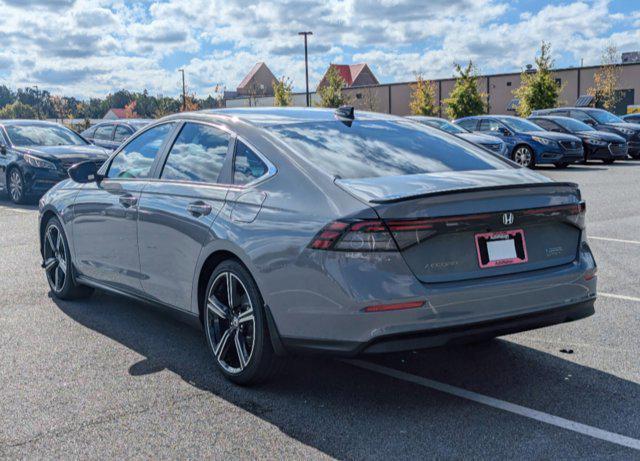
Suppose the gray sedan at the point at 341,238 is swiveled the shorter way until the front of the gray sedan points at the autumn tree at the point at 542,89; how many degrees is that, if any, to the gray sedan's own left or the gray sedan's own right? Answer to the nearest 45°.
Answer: approximately 45° to the gray sedan's own right

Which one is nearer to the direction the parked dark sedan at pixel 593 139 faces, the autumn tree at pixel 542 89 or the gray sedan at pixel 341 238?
the gray sedan

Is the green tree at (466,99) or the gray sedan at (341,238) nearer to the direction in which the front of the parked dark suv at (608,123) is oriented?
the gray sedan

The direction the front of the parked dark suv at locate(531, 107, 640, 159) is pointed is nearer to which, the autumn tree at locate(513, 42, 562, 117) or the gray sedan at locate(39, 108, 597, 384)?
the gray sedan

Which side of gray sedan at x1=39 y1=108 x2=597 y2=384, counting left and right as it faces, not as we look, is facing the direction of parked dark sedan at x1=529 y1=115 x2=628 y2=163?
right

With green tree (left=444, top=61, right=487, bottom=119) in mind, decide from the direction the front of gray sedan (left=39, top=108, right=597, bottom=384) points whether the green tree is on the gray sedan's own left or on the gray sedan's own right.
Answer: on the gray sedan's own right

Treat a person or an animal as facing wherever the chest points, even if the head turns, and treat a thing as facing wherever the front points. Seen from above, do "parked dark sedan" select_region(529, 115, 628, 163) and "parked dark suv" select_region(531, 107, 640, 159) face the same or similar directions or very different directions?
same or similar directions

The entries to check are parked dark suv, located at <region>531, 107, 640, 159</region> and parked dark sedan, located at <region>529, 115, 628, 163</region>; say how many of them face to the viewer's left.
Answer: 0

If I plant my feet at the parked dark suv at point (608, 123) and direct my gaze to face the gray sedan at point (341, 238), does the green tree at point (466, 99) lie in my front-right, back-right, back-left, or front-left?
back-right

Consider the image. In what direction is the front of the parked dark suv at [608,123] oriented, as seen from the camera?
facing the viewer and to the right of the viewer

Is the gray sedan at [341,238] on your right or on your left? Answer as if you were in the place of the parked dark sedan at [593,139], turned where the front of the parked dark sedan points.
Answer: on your right

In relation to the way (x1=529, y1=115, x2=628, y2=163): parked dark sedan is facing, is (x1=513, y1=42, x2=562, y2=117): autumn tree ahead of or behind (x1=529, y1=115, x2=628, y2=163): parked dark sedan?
behind

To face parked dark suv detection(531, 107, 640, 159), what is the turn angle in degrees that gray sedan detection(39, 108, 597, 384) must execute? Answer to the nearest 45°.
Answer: approximately 90° to its right

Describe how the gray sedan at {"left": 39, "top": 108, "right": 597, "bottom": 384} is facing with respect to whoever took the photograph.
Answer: facing away from the viewer and to the left of the viewer

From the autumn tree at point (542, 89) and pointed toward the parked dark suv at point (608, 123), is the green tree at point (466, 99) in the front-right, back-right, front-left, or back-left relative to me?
back-right
